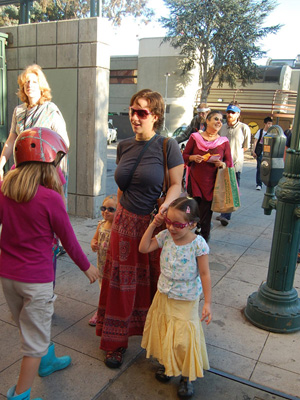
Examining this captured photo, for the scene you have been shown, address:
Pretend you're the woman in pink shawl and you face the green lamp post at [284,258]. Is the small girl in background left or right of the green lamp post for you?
right

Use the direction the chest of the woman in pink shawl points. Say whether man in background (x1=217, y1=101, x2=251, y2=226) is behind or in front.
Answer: behind

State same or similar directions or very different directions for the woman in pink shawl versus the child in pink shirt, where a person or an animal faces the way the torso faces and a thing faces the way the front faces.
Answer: very different directions

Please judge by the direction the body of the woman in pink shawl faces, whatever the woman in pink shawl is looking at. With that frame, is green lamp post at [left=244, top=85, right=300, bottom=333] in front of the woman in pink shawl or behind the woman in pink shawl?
in front

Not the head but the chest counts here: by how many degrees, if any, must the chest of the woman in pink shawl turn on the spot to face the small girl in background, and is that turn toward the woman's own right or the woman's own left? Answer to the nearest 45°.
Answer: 0° — they already face them

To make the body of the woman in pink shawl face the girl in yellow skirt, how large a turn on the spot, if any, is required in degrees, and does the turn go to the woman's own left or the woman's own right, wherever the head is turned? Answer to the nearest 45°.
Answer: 0° — they already face them

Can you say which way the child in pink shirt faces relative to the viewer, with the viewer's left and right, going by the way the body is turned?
facing away from the viewer and to the right of the viewer

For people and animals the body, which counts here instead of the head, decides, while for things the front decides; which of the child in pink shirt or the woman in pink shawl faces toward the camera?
the woman in pink shawl

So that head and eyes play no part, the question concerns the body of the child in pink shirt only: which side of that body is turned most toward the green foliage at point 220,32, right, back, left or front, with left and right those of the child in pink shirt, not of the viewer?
front

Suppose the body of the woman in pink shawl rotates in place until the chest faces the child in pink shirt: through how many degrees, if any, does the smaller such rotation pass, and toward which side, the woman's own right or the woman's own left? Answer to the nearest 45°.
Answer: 0° — they already face them

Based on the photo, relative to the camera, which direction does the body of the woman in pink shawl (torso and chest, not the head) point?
toward the camera

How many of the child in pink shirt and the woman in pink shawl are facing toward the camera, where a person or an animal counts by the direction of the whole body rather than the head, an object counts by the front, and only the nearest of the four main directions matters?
1

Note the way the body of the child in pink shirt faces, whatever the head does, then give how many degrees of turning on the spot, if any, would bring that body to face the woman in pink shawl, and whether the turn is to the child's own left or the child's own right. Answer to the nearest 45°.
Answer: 0° — they already face them

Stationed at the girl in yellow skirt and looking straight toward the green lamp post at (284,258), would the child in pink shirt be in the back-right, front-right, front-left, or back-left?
back-left

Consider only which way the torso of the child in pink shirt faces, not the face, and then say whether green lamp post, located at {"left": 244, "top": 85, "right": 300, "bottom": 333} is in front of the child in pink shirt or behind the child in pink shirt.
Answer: in front

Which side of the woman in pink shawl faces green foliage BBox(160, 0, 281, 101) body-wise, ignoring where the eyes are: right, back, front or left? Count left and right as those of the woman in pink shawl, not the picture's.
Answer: back
